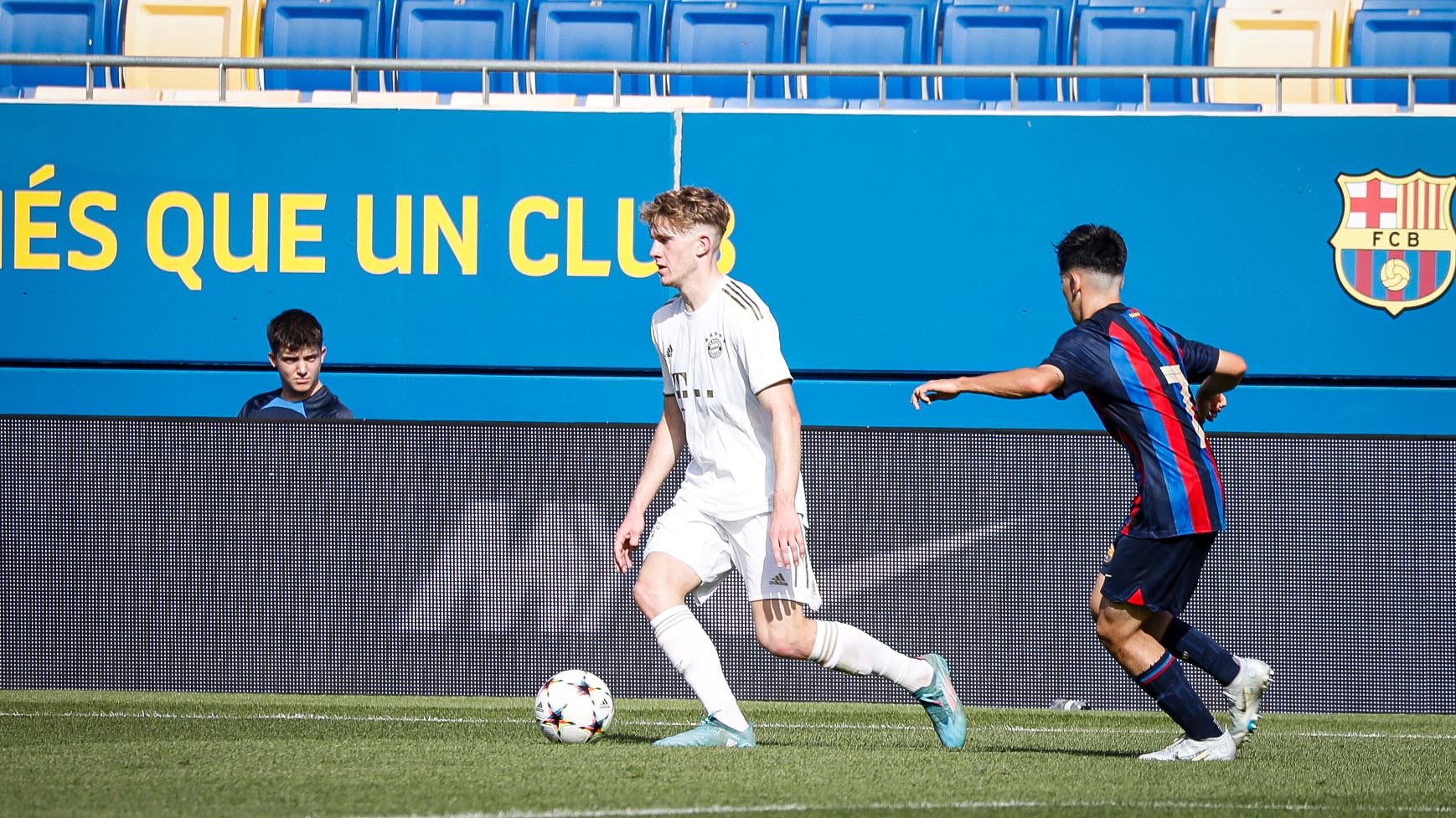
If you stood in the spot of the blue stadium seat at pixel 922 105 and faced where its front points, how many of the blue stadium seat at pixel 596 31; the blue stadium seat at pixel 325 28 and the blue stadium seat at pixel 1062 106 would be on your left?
1

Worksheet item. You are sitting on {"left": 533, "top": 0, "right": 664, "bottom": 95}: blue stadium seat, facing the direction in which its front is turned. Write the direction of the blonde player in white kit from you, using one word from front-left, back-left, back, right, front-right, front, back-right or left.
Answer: front

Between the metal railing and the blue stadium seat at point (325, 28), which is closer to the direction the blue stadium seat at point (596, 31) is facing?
the metal railing

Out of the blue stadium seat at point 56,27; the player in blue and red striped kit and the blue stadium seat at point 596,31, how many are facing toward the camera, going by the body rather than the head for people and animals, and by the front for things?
2

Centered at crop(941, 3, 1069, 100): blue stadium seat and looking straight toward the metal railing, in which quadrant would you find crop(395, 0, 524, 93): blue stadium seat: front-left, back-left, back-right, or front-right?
front-right

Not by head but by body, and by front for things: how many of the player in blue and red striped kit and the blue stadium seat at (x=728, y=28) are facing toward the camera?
1

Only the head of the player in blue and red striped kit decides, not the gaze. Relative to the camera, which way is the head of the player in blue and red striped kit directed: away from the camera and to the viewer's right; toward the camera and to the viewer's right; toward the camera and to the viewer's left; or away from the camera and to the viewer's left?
away from the camera and to the viewer's left

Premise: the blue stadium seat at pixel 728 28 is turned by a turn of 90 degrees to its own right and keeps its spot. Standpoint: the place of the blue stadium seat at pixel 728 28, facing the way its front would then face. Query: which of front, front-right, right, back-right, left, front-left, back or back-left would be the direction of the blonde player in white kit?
left

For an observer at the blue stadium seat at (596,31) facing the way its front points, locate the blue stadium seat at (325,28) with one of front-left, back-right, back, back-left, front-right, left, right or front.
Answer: right

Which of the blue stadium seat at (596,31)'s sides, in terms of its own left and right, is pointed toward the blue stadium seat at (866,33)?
left

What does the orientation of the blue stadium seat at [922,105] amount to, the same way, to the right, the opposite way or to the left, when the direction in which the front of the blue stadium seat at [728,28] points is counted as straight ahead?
the same way

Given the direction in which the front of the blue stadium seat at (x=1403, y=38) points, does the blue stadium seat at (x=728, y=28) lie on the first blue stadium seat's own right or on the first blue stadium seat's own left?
on the first blue stadium seat's own right

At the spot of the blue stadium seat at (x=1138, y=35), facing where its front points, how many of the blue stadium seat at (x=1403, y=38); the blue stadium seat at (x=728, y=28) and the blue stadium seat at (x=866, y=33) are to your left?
1

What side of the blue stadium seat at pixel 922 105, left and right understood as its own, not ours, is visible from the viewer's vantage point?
front

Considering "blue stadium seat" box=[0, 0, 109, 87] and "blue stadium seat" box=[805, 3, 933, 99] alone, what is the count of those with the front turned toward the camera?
2

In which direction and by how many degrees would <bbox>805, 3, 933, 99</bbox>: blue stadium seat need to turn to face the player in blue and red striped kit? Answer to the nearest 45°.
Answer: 0° — it already faces them

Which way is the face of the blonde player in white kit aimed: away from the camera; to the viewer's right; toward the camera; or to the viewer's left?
to the viewer's left

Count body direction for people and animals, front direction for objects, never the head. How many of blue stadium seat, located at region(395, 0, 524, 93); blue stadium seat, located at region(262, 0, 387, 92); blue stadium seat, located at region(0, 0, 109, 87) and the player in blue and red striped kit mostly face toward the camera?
3

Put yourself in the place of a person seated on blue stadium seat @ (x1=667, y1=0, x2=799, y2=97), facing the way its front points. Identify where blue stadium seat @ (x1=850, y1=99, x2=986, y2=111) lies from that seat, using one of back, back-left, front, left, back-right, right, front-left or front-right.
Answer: front-left

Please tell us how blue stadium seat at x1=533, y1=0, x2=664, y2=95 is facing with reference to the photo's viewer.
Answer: facing the viewer
